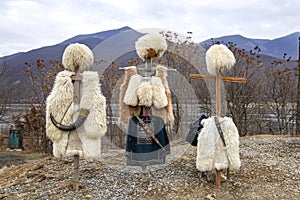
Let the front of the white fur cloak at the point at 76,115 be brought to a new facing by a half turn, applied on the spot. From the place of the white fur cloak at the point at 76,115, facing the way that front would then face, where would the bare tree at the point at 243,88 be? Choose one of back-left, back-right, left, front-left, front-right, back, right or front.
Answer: front-right

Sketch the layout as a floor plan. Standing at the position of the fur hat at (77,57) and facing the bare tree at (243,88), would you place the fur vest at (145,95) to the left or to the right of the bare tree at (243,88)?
right

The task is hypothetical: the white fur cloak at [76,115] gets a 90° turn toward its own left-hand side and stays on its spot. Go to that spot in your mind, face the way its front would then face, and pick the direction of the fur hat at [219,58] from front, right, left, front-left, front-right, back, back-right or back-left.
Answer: front

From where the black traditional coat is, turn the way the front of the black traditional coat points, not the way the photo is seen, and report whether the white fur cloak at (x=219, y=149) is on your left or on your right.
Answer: on your left

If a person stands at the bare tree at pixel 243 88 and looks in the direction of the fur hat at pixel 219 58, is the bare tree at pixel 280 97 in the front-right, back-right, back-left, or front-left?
back-left

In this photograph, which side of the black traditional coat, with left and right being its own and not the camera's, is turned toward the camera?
front

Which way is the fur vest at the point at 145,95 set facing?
toward the camera

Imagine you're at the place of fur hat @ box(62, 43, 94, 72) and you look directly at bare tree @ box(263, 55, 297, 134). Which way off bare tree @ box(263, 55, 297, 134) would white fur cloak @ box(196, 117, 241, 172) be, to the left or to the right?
right

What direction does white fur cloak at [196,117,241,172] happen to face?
toward the camera

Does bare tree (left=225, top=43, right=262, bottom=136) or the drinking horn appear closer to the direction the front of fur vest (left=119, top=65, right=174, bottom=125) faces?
the drinking horn

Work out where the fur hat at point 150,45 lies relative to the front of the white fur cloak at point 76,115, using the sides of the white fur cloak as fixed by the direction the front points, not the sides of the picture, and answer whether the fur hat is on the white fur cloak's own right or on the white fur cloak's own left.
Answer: on the white fur cloak's own left

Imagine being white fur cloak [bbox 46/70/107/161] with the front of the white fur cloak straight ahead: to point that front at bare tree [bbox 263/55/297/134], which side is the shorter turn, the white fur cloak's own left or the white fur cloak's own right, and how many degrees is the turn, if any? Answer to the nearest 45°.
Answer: approximately 135° to the white fur cloak's own left

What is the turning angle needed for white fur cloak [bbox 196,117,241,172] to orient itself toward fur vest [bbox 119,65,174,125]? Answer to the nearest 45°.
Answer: approximately 90° to its right

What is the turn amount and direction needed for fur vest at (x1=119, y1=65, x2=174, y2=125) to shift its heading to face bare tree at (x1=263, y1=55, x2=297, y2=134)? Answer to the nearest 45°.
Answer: approximately 135° to its left

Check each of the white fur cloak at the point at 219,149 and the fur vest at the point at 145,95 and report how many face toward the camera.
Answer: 2
